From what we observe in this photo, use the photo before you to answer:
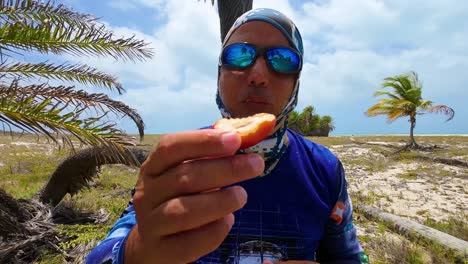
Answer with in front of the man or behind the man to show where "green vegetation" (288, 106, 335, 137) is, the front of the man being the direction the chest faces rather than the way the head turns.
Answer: behind

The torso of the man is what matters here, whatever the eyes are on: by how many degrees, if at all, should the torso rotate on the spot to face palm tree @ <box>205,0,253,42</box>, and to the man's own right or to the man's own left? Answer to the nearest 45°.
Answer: approximately 180°

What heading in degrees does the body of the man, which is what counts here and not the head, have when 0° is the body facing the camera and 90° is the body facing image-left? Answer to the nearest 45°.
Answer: approximately 0°

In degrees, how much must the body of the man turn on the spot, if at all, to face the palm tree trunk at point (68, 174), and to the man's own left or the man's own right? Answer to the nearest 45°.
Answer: approximately 135° to the man's own right
